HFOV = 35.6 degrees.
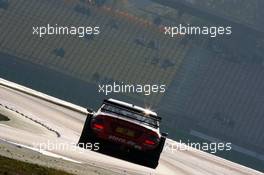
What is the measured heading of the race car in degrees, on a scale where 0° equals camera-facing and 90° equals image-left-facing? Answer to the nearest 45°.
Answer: approximately 180°
